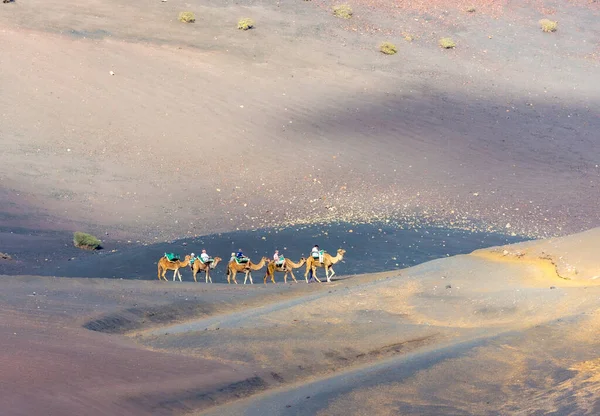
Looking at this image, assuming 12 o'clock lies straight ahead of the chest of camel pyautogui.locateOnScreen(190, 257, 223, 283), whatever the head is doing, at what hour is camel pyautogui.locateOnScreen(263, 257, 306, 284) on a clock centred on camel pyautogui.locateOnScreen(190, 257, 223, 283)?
camel pyautogui.locateOnScreen(263, 257, 306, 284) is roughly at 12 o'clock from camel pyautogui.locateOnScreen(190, 257, 223, 283).

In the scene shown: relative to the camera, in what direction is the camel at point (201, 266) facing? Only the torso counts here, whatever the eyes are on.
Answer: to the viewer's right

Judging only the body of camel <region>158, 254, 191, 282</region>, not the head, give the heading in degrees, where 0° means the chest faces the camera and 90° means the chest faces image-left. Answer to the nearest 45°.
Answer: approximately 270°

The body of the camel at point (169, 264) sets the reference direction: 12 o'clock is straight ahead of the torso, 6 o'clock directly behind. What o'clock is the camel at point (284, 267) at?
the camel at point (284, 267) is roughly at 12 o'clock from the camel at point (169, 264).

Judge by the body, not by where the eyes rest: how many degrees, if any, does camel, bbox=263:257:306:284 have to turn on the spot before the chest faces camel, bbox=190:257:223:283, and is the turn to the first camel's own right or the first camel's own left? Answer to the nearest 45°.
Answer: approximately 180°

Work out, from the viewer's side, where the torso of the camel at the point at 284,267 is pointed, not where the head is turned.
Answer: to the viewer's right

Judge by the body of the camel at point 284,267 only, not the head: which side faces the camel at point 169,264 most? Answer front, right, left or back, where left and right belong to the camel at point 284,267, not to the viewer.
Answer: back

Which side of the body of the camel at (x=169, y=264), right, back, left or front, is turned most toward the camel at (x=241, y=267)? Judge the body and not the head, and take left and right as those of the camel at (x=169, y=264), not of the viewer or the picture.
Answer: front

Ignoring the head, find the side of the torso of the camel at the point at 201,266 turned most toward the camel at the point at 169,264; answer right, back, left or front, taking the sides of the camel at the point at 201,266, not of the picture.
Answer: back

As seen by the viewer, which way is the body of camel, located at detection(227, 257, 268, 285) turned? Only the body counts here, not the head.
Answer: to the viewer's right
